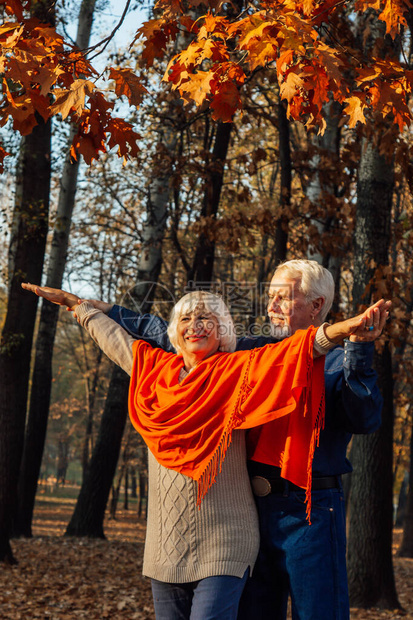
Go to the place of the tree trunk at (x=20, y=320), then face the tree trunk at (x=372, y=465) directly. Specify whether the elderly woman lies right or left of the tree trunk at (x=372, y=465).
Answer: right

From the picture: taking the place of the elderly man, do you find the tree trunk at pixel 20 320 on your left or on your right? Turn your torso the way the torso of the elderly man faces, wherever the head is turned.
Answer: on your right

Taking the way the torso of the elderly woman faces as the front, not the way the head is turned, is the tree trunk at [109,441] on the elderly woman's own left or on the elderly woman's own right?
on the elderly woman's own right

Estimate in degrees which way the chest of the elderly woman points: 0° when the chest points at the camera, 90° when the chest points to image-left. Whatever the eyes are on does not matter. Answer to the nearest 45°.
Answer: approximately 45°

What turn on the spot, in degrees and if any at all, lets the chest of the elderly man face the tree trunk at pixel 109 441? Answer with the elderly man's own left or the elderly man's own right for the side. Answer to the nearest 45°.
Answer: approximately 135° to the elderly man's own right

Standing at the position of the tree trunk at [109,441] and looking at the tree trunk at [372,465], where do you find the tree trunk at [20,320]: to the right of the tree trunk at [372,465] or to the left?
right

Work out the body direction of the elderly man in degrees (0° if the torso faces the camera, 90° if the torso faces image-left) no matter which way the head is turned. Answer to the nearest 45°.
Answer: approximately 45°
